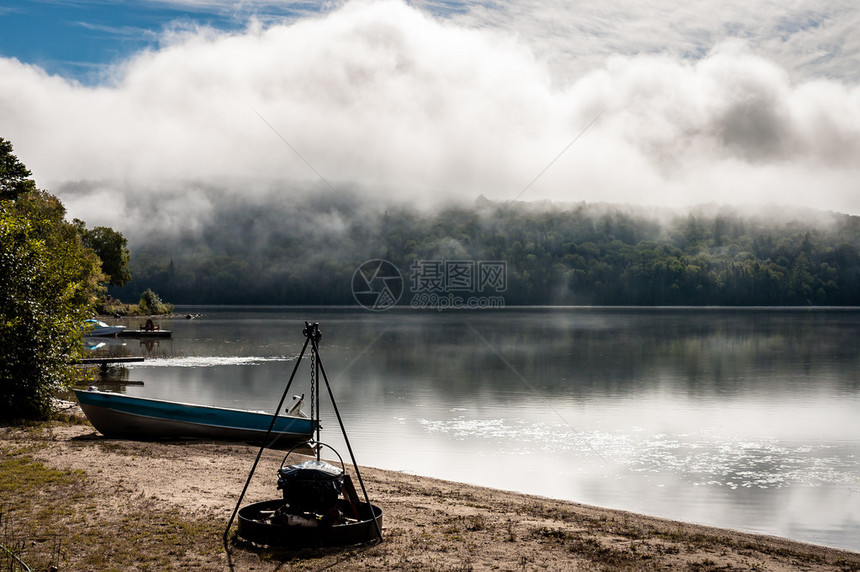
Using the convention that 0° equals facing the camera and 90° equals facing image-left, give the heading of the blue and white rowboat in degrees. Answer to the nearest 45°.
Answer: approximately 90°

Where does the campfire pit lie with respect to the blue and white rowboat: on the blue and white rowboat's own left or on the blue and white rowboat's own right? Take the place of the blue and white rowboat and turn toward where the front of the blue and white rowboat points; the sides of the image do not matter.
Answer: on the blue and white rowboat's own left
